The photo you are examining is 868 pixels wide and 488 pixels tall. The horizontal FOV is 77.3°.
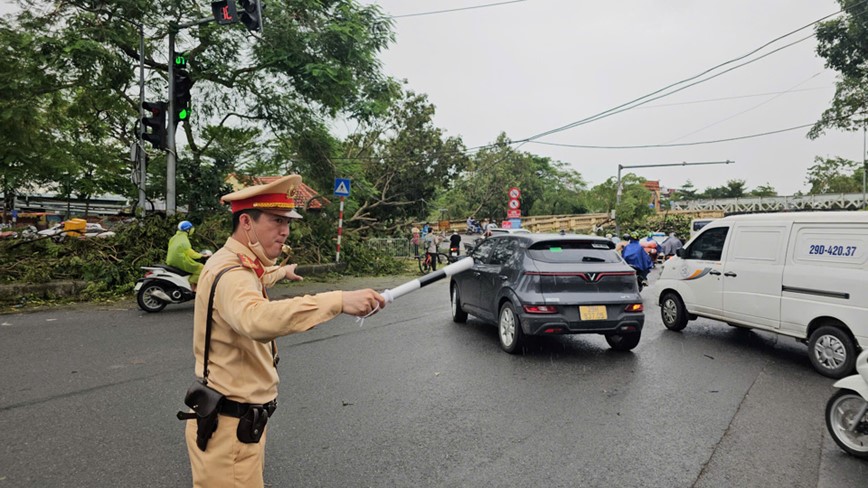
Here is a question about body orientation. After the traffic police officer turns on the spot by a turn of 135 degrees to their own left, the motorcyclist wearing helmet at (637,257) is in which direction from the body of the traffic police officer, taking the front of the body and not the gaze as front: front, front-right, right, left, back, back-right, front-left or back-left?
right

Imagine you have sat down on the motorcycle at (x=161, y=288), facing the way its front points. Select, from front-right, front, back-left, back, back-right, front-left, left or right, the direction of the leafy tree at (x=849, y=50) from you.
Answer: front

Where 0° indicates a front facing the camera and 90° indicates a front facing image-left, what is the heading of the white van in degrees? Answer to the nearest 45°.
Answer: approximately 135°

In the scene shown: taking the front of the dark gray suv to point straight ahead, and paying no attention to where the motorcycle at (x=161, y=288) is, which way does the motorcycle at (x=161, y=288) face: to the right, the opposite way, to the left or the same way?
to the right

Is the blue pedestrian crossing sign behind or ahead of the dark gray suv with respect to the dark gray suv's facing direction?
ahead

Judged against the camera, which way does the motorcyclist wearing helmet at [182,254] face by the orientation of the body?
to the viewer's right

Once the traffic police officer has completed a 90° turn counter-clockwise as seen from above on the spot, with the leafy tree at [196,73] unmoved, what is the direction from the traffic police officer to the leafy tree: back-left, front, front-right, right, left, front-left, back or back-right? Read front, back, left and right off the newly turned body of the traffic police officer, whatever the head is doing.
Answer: front

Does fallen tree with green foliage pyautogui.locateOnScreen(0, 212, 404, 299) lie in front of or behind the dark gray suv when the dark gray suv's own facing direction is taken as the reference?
in front

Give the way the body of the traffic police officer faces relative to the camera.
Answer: to the viewer's right

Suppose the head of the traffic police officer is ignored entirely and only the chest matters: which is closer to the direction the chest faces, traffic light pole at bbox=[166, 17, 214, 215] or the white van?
the white van

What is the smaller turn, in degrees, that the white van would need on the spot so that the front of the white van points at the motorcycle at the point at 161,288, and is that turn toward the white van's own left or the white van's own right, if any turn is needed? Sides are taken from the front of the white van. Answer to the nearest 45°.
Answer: approximately 45° to the white van's own left
